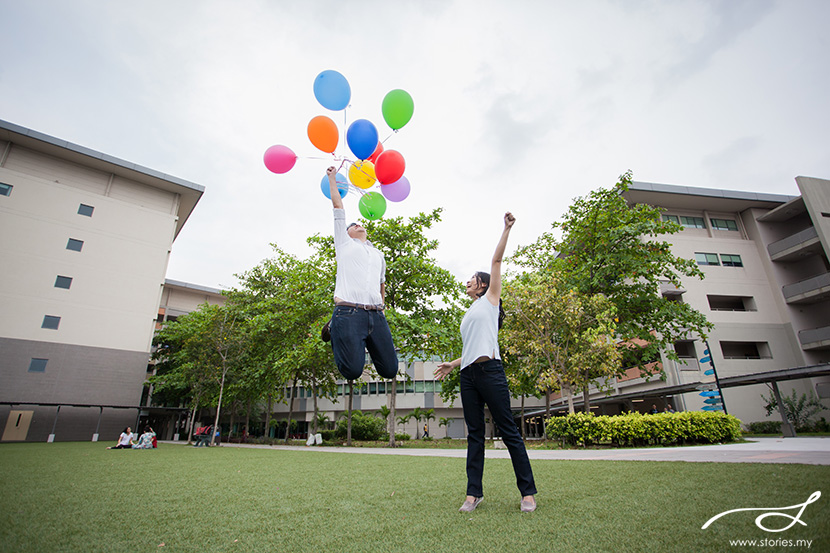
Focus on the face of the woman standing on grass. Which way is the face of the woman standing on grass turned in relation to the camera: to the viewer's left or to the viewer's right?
to the viewer's left

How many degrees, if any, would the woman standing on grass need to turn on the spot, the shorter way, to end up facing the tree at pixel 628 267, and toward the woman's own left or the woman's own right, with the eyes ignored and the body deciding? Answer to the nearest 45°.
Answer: approximately 180°

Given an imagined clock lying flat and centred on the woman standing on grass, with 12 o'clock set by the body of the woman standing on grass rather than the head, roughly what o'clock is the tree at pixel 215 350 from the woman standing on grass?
The tree is roughly at 3 o'clock from the woman standing on grass.

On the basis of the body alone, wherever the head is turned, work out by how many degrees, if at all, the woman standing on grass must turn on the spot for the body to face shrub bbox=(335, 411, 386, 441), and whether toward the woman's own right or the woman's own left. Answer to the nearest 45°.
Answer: approximately 135° to the woman's own right

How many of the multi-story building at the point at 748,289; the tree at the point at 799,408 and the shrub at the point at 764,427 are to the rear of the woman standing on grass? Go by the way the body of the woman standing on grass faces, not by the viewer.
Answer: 3

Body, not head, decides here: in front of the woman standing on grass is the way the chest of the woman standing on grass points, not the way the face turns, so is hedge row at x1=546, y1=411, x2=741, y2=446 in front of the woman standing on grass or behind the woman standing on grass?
behind

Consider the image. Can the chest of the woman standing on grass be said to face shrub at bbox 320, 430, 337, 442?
no

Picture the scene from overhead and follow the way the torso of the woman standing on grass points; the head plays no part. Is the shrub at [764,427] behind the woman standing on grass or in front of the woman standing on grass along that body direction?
behind

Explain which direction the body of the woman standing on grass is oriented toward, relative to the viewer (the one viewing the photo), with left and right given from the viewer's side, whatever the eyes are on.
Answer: facing the viewer and to the left of the viewer

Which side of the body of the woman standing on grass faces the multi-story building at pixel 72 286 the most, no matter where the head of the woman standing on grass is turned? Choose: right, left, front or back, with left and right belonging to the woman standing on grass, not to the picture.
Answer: right
